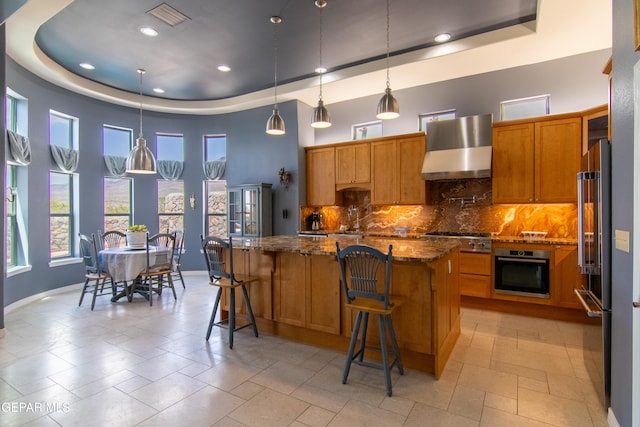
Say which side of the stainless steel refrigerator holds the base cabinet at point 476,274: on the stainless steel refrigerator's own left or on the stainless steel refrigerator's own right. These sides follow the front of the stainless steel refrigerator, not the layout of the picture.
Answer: on the stainless steel refrigerator's own right

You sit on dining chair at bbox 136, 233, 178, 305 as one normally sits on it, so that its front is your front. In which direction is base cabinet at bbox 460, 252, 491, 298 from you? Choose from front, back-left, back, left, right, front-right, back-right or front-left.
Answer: back

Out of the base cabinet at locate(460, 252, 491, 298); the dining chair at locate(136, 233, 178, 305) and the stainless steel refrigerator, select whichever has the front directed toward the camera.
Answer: the base cabinet

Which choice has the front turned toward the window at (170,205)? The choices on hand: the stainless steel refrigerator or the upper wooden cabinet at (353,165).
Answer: the stainless steel refrigerator

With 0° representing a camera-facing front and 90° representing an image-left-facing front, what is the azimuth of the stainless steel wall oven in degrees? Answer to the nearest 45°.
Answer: approximately 0°

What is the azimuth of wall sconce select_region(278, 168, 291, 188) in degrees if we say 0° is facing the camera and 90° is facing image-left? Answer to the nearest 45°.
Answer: approximately 45°

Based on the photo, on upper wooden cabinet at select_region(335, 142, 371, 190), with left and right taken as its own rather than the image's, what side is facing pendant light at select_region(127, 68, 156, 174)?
right

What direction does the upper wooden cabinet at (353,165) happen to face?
toward the camera

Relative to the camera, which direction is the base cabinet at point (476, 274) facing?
toward the camera

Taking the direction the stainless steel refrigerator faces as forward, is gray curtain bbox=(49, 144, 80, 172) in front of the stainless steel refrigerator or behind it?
in front

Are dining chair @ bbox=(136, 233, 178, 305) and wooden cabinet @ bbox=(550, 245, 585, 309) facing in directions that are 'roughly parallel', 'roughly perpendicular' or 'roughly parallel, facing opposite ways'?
roughly perpendicular

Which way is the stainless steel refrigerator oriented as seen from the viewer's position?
to the viewer's left

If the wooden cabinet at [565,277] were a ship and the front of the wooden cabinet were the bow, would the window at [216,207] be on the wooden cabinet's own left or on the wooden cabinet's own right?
on the wooden cabinet's own right
